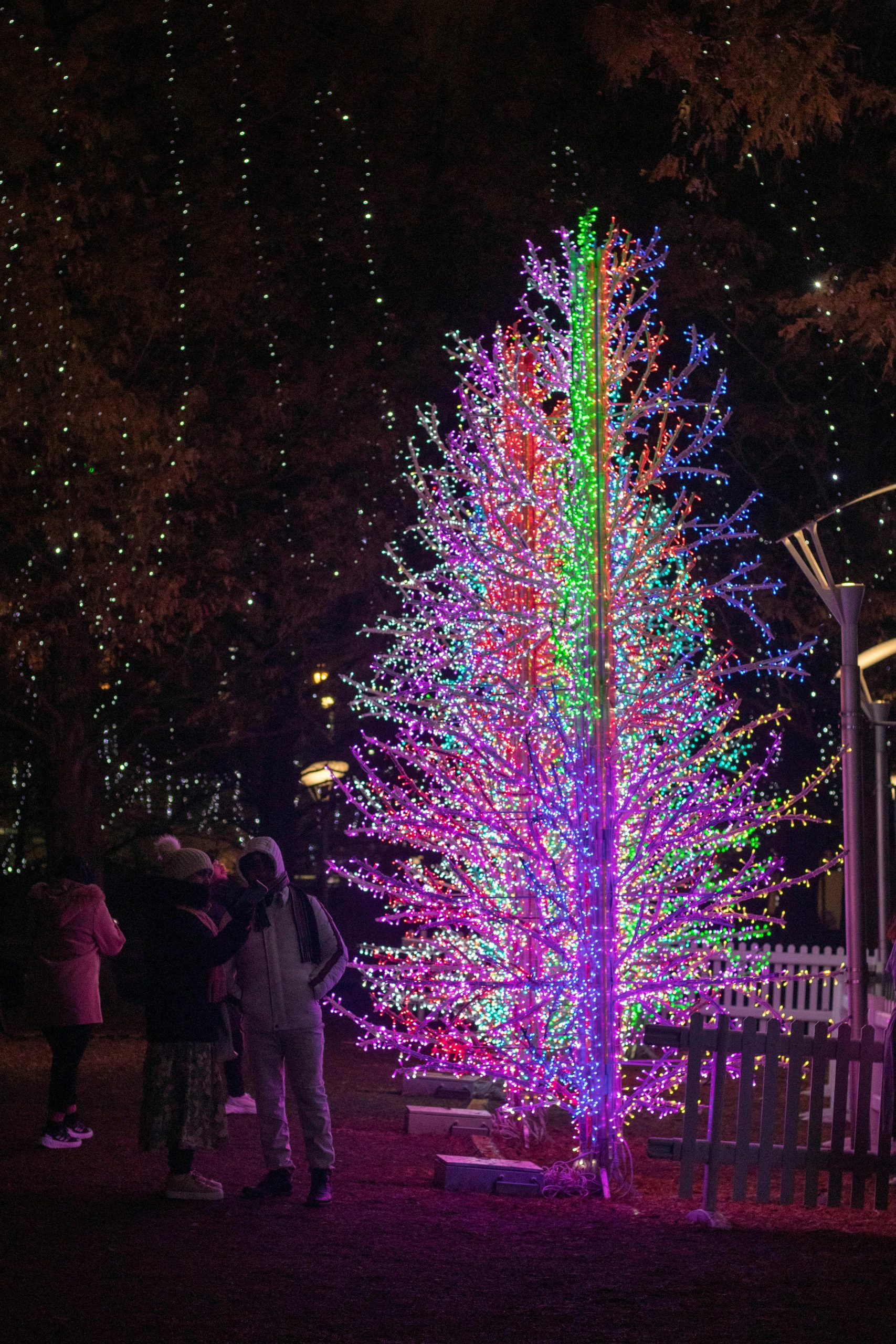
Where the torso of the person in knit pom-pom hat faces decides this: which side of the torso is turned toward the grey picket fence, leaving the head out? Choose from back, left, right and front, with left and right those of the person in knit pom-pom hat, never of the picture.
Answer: front

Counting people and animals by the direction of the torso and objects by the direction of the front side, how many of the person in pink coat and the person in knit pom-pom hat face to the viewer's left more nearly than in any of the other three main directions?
0

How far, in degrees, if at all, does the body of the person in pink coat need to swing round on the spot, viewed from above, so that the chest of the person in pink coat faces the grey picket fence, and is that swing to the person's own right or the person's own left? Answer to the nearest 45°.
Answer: approximately 90° to the person's own right

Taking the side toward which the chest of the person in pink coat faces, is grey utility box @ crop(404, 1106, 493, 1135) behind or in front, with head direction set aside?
in front

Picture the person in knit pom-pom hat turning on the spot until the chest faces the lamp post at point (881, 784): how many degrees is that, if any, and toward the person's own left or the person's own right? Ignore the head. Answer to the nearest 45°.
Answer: approximately 45° to the person's own left

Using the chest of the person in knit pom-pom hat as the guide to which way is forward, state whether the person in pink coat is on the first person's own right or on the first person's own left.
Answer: on the first person's own left

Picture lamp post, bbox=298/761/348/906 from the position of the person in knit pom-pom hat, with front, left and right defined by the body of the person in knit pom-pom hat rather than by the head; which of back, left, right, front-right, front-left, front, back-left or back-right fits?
left

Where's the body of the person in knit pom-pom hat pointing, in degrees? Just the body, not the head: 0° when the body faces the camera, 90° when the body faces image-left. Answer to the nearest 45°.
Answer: approximately 270°

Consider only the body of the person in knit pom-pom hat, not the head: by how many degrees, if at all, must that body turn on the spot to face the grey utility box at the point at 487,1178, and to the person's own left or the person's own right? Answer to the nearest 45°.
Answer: approximately 45° to the person's own left

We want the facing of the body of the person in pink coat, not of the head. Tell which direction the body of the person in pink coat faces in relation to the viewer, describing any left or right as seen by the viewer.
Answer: facing away from the viewer and to the right of the viewer

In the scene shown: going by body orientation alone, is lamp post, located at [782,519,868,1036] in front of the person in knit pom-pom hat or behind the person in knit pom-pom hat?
in front

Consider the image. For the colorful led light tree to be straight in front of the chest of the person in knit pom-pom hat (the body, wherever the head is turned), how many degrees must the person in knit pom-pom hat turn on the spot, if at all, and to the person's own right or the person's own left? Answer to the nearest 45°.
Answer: approximately 45° to the person's own left
